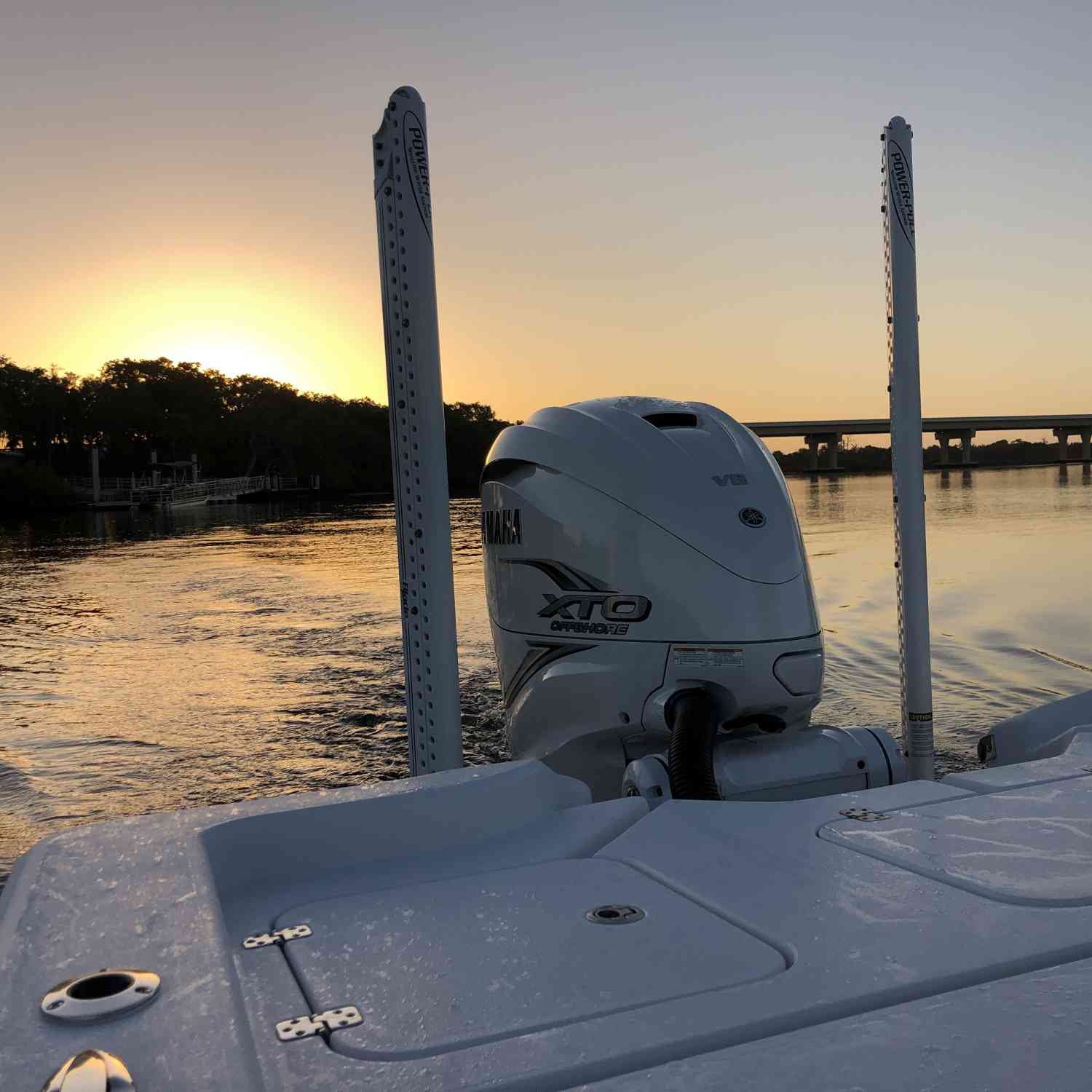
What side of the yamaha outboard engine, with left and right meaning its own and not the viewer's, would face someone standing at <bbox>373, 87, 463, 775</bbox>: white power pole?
right

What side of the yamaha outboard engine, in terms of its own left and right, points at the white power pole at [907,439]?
left

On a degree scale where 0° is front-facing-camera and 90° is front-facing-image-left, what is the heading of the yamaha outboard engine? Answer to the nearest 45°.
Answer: approximately 315°
